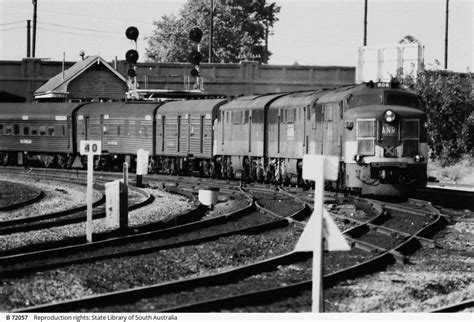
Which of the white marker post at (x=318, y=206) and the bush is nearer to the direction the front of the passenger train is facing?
the white marker post

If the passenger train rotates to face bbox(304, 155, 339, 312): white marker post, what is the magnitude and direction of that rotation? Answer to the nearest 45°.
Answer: approximately 45° to its right

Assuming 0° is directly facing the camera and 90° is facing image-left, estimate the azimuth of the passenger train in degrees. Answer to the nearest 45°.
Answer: approximately 315°

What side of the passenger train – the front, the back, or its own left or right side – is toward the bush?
left
